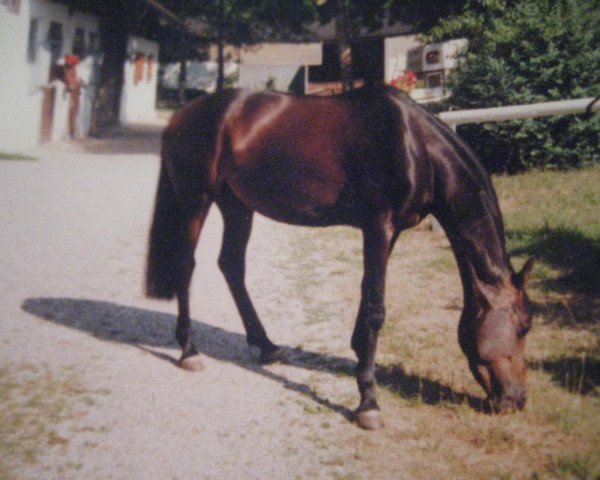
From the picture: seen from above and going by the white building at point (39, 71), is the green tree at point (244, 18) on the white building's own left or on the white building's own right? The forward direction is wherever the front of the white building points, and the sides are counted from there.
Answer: on the white building's own left

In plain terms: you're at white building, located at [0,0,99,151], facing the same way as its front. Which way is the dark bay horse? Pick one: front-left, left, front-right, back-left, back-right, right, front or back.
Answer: front-right

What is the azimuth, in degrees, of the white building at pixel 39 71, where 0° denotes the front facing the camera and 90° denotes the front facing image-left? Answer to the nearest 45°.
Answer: approximately 315°
